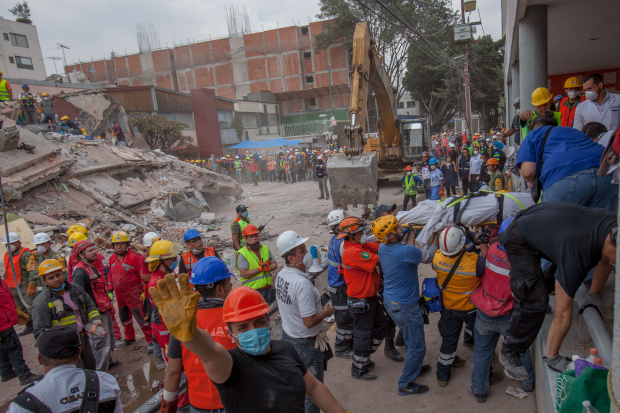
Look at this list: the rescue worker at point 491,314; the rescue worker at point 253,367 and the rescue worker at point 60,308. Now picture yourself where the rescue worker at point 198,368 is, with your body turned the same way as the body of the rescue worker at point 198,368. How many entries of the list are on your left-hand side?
1

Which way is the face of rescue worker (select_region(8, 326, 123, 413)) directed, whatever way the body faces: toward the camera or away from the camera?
away from the camera

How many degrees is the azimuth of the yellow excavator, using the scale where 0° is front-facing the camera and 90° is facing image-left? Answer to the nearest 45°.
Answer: approximately 45°

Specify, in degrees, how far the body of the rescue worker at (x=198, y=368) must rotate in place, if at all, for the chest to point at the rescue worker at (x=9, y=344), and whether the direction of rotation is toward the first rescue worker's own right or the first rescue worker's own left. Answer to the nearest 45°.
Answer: approximately 90° to the first rescue worker's own left

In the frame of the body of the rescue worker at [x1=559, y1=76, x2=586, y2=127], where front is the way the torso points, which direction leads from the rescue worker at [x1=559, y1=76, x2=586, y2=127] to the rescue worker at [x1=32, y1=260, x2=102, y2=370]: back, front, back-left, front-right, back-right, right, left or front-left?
front-right

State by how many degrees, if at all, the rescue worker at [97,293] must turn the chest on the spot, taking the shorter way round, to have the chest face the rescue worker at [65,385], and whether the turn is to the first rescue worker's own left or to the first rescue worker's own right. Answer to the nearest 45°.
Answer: approximately 45° to the first rescue worker's own right

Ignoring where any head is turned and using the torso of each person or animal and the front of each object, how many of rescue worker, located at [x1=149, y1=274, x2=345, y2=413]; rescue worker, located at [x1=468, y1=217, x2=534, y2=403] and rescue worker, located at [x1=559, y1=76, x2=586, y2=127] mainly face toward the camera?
2

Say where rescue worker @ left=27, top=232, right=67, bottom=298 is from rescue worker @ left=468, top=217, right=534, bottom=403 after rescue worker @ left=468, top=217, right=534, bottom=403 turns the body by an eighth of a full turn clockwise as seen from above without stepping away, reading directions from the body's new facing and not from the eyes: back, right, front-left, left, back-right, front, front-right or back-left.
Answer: back

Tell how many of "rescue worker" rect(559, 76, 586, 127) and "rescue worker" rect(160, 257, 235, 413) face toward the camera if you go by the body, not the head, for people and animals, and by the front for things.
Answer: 1
